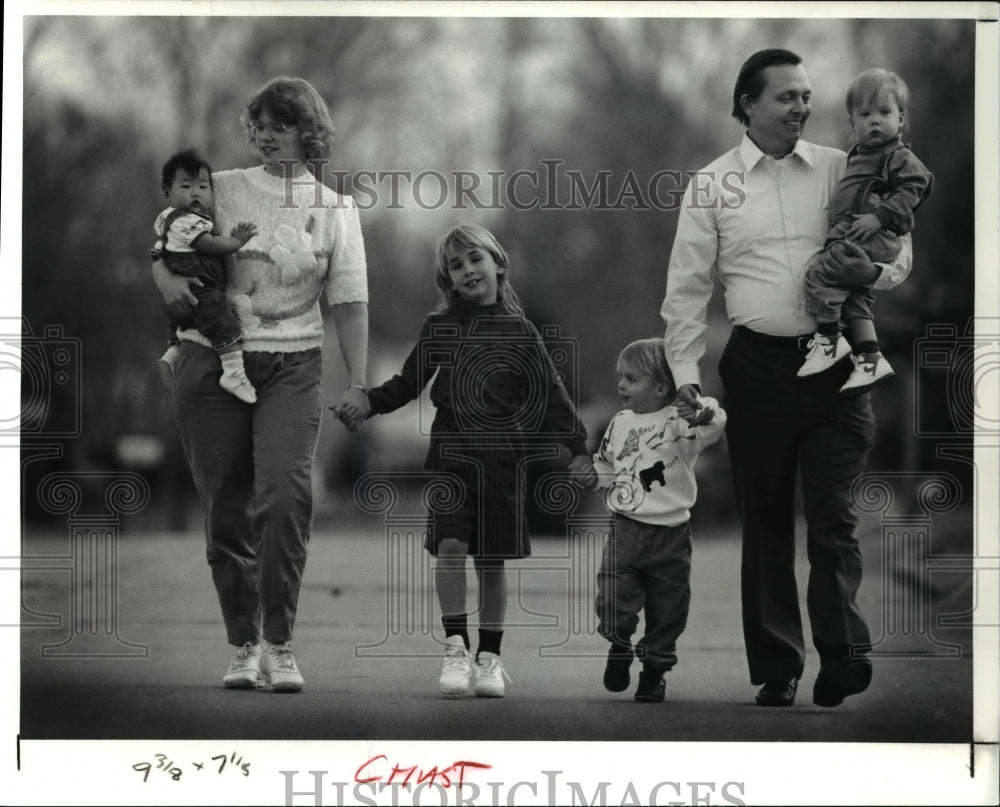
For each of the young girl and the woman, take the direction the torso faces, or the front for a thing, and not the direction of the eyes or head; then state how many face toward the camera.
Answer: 2

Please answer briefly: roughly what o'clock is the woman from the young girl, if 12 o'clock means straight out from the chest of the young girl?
The woman is roughly at 3 o'clock from the young girl.

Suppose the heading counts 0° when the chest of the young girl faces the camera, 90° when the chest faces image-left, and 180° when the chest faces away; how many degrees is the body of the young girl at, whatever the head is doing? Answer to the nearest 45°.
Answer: approximately 0°

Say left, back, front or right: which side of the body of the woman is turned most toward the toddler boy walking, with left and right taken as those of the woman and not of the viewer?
left

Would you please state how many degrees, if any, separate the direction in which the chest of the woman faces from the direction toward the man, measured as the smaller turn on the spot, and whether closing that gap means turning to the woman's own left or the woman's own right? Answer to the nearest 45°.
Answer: approximately 90° to the woman's own left

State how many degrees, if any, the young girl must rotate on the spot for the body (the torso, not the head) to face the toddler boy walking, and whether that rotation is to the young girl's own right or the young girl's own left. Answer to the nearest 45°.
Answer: approximately 90° to the young girl's own left

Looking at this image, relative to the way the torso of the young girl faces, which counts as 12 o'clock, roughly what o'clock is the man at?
The man is roughly at 9 o'clock from the young girl.
